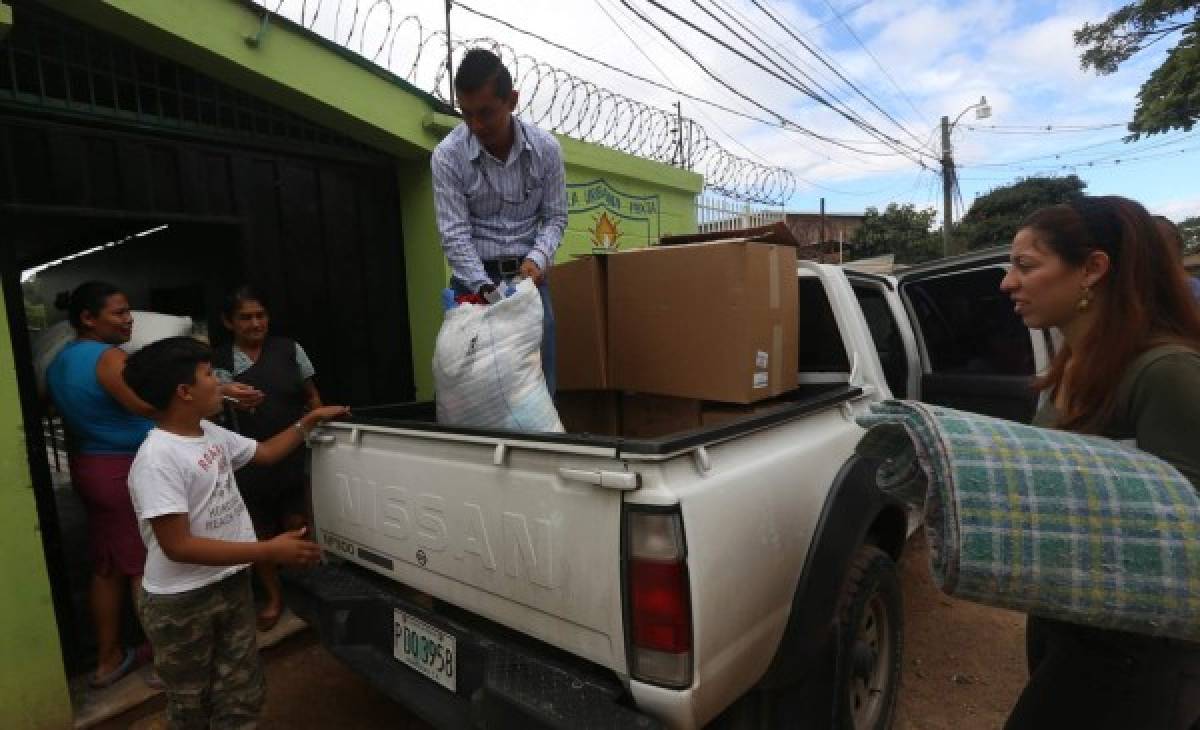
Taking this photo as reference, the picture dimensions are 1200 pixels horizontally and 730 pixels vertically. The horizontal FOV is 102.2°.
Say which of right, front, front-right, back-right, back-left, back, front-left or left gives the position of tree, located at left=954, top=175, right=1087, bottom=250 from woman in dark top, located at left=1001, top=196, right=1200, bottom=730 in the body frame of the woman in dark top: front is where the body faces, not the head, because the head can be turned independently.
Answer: right

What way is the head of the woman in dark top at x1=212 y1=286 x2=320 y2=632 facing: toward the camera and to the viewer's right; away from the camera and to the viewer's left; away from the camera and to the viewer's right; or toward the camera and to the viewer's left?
toward the camera and to the viewer's right

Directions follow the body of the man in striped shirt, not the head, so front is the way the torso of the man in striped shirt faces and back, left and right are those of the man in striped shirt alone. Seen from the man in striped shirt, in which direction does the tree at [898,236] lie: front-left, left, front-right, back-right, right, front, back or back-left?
back-left

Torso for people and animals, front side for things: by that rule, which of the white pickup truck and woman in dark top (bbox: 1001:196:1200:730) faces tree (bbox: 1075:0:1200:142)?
the white pickup truck

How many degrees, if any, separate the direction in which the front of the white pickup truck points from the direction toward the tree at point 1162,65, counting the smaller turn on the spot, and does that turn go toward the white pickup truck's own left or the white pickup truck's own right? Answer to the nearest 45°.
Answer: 0° — it already faces it

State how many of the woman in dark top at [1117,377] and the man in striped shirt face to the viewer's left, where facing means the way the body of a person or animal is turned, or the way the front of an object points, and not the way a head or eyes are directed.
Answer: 1

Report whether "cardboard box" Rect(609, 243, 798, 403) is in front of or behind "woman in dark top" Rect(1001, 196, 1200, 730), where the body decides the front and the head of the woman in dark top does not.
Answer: in front

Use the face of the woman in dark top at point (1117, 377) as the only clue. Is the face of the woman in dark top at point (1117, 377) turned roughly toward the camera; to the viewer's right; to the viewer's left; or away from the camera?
to the viewer's left

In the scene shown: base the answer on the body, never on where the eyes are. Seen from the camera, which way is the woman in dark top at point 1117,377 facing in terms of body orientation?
to the viewer's left

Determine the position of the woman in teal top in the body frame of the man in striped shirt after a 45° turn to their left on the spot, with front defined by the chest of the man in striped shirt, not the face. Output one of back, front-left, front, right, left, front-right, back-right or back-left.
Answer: back-right

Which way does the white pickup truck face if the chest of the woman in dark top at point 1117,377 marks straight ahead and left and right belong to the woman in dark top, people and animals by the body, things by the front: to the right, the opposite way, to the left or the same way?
to the right

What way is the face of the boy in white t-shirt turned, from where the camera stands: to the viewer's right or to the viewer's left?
to the viewer's right

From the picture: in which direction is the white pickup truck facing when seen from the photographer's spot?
facing away from the viewer and to the right of the viewer

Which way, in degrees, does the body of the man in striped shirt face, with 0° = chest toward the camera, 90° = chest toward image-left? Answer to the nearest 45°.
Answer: approximately 0°
